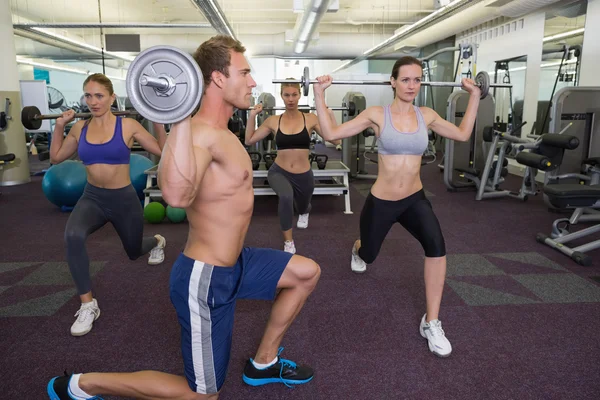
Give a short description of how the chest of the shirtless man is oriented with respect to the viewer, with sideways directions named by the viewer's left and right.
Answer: facing to the right of the viewer

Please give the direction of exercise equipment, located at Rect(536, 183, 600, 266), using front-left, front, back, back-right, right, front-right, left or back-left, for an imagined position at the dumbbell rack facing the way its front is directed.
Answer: front-left

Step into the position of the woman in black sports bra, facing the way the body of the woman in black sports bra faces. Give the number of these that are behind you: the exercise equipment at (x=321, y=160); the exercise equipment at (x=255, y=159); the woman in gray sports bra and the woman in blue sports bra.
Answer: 2

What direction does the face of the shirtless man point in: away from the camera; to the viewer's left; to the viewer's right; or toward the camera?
to the viewer's right

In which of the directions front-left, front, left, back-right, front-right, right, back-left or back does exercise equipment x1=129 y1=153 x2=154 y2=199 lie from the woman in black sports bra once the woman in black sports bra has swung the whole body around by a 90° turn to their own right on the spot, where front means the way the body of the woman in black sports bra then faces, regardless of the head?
front-right

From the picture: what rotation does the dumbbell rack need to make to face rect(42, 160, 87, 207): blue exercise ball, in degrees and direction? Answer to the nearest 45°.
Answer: approximately 90° to its right

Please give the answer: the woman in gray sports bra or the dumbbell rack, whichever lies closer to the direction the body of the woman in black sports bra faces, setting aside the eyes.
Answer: the woman in gray sports bra

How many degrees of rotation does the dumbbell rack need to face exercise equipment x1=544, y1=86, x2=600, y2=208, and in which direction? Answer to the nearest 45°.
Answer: approximately 90° to its left

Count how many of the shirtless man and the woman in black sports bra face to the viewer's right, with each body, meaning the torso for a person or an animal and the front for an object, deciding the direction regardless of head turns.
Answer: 1

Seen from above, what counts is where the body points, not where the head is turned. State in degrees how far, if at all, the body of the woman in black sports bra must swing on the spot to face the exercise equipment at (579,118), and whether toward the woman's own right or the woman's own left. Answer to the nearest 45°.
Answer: approximately 135° to the woman's own left

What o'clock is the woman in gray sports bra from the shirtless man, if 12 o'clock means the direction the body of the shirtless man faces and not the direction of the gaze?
The woman in gray sports bra is roughly at 11 o'clock from the shirtless man.

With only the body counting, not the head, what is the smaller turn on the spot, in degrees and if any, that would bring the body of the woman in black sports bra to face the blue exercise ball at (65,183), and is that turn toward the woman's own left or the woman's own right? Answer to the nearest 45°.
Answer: approximately 135° to the woman's own right

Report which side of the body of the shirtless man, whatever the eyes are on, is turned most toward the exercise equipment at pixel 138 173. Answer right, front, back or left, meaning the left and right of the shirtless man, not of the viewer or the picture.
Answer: left
